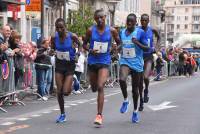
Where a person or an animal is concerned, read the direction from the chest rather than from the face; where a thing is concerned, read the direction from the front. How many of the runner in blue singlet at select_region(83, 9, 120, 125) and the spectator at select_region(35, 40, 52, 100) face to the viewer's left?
0

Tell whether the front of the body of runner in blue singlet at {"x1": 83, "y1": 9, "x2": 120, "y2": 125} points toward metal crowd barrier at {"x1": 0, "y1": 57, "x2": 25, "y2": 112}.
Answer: no

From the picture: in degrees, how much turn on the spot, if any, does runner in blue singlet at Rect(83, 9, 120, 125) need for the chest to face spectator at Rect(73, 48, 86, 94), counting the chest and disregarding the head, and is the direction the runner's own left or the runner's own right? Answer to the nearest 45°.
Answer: approximately 180°

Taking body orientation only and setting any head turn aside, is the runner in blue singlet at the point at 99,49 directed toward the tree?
no

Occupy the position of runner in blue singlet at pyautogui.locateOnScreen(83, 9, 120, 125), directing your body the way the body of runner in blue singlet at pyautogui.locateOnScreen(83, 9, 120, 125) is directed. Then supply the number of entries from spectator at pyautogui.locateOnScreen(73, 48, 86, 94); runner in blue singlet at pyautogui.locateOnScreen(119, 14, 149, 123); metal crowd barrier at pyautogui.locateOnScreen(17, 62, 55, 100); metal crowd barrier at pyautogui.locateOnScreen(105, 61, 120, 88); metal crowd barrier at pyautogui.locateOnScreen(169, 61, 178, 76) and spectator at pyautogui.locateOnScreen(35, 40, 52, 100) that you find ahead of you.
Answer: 0

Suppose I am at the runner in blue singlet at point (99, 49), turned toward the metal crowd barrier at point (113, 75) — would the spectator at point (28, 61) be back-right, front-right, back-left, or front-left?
front-left

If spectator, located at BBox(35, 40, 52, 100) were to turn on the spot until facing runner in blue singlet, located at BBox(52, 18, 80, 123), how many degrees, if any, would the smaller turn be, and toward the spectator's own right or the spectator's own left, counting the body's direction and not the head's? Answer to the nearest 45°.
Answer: approximately 45° to the spectator's own right

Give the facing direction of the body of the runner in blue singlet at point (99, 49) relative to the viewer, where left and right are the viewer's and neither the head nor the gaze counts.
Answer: facing the viewer

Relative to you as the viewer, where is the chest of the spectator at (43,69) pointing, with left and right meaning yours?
facing the viewer and to the right of the viewer
